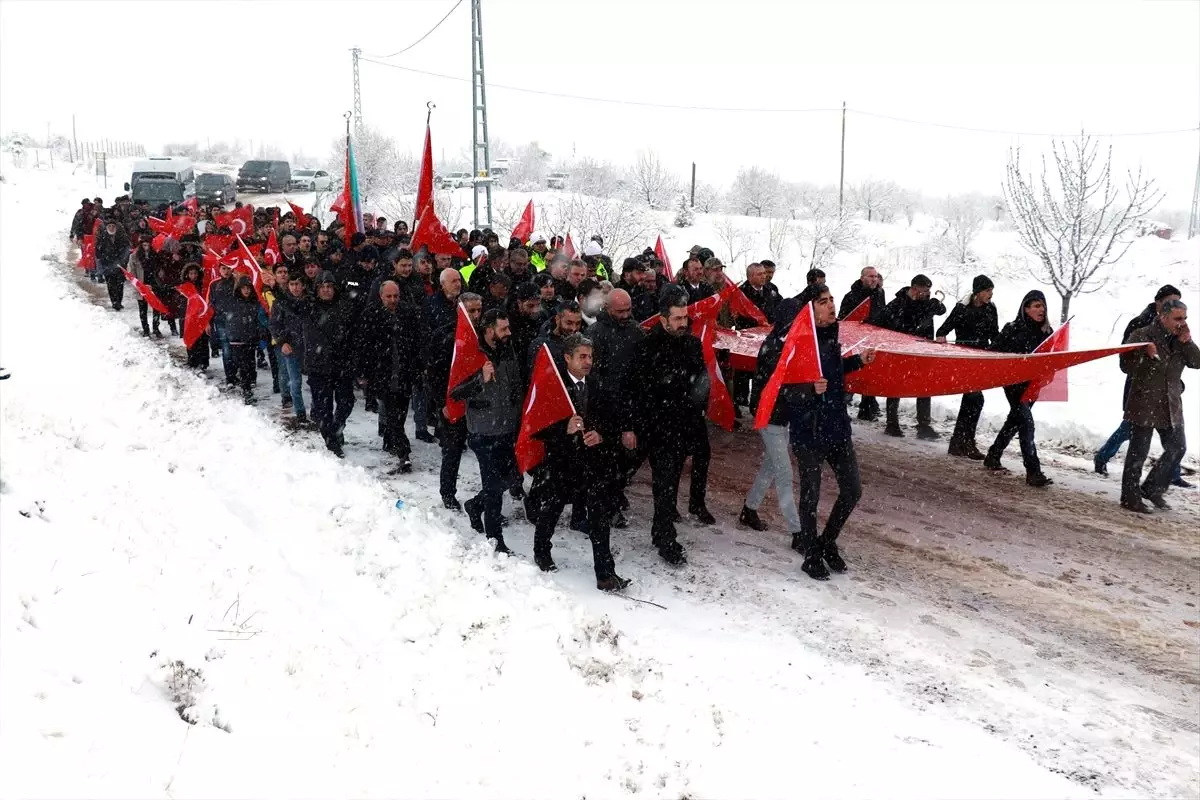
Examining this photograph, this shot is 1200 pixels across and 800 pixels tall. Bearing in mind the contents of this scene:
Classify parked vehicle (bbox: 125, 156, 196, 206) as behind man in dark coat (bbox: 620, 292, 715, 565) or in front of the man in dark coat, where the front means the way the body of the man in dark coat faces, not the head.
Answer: behind

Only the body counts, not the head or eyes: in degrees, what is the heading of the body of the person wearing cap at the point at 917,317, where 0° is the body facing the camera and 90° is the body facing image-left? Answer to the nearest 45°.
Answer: approximately 315°

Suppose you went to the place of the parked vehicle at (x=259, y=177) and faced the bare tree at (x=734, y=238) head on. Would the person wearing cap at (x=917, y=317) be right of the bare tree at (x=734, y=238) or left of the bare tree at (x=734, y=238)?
right

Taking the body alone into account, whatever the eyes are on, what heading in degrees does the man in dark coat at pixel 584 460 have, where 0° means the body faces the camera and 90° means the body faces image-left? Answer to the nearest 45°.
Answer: approximately 315°
